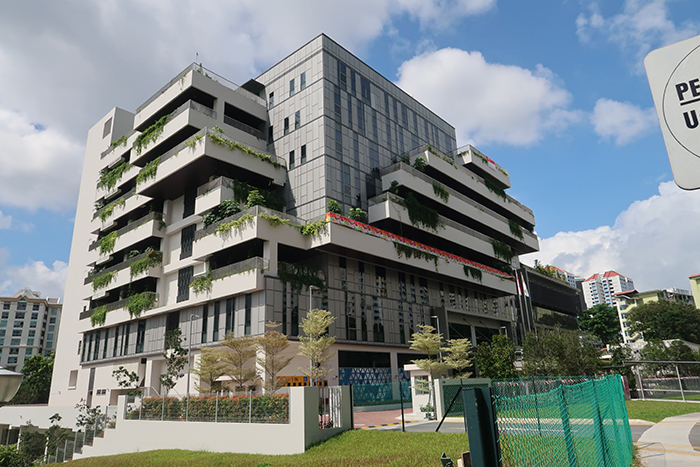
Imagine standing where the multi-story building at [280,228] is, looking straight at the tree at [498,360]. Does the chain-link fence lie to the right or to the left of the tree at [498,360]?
right

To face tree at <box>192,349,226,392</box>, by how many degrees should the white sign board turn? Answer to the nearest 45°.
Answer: approximately 135° to its right

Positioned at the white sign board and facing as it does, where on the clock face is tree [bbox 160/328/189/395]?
The tree is roughly at 4 o'clock from the white sign board.

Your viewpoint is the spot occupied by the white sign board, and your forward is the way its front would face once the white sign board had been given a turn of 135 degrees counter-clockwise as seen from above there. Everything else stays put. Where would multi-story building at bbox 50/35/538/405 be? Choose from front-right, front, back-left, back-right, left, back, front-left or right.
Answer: left

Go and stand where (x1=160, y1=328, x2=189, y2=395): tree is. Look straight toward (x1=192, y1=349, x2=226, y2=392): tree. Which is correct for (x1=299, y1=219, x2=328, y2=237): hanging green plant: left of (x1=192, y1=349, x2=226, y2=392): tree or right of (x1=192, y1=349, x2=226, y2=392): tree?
left

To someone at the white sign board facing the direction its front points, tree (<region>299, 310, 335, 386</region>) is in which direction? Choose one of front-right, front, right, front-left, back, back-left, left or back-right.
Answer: back-right

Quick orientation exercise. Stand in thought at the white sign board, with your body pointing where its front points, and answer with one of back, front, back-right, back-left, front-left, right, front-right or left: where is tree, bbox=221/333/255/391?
back-right

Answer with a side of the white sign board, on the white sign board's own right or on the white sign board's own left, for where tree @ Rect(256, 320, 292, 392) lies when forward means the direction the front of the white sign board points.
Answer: on the white sign board's own right

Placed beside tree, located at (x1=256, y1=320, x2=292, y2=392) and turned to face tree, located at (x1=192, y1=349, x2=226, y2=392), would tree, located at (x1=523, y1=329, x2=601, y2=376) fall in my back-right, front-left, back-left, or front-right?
back-right

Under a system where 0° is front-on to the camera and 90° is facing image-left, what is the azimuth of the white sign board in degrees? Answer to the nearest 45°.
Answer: approximately 0°

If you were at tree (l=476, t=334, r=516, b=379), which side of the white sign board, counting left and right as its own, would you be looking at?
back
